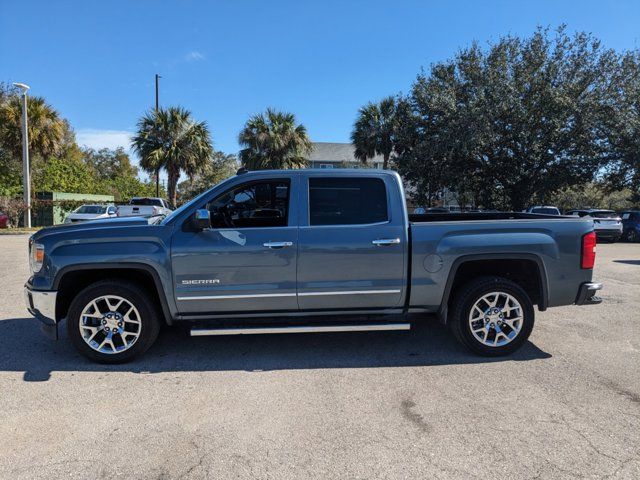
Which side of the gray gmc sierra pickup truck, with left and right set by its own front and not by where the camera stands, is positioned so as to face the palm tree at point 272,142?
right

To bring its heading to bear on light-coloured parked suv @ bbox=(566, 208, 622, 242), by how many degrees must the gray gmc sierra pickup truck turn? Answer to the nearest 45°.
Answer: approximately 135° to its right

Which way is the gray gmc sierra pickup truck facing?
to the viewer's left

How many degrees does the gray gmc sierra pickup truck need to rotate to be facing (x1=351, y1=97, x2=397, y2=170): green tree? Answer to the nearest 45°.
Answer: approximately 90° to its right

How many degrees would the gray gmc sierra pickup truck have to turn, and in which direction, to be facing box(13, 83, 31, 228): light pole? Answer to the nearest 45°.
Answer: approximately 45° to its right

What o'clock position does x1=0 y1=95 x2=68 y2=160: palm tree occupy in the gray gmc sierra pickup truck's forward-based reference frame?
The palm tree is roughly at 2 o'clock from the gray gmc sierra pickup truck.

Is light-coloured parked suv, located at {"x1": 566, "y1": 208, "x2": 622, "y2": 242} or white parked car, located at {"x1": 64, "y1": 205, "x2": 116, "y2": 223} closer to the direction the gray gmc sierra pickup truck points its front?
the white parked car

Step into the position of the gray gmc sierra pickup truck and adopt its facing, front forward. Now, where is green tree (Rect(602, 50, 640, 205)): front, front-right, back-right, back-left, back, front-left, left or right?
back-right

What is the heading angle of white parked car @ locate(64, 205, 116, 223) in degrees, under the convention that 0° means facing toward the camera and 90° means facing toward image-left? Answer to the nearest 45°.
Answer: approximately 45°

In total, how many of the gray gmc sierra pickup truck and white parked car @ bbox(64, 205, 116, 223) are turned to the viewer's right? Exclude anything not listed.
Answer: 0
